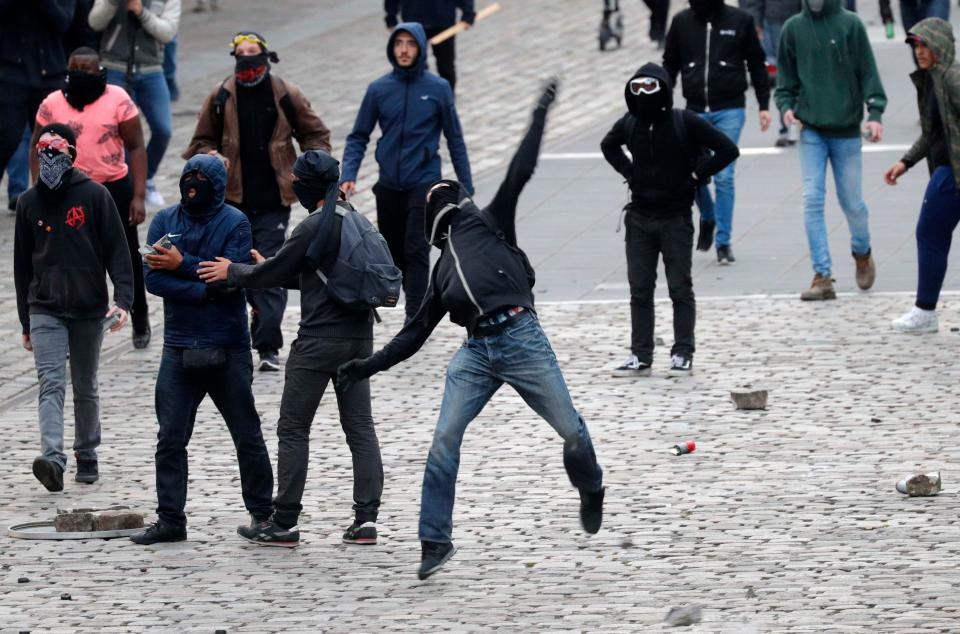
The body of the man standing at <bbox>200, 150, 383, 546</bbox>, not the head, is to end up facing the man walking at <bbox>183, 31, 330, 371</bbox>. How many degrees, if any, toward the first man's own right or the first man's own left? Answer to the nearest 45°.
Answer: approximately 90° to the first man's own right

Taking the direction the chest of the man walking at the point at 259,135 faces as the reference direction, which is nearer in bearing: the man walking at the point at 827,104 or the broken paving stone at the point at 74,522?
the broken paving stone

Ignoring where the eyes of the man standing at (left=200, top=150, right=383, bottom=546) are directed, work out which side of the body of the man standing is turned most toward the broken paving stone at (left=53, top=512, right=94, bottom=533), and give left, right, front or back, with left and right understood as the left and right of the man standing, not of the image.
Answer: front

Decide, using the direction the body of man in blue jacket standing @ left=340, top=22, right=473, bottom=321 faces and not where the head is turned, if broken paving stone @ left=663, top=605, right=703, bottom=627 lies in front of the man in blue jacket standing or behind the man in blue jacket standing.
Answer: in front

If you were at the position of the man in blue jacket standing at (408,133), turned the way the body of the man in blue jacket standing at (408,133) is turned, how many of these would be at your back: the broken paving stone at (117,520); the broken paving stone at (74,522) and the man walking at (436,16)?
1

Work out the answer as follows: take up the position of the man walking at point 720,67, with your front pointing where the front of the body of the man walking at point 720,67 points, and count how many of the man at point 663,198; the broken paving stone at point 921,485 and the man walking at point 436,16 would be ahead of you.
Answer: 2

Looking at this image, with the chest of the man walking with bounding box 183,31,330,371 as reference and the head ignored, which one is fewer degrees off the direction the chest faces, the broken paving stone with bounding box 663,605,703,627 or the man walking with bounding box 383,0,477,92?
the broken paving stone

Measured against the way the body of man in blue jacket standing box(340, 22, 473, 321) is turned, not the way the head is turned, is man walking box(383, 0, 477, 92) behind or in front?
behind

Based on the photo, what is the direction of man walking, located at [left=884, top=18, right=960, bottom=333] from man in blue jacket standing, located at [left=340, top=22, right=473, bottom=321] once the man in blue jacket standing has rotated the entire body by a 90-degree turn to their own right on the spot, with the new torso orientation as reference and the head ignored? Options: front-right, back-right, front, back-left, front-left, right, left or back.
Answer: back

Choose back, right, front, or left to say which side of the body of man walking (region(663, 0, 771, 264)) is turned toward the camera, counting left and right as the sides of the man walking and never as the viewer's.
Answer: front

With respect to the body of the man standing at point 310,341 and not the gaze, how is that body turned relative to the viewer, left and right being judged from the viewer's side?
facing to the left of the viewer

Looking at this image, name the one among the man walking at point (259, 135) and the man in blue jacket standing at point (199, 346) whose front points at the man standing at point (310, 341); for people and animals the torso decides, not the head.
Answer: the man walking at point (259, 135)

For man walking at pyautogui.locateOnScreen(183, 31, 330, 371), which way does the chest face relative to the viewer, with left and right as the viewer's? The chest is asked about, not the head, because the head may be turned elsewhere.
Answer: facing the viewer

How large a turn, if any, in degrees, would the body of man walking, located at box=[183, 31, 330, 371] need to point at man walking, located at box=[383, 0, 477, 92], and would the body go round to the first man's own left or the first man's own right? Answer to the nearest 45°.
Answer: approximately 180°

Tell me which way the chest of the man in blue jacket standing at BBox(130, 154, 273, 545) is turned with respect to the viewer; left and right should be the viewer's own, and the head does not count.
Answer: facing the viewer and to the left of the viewer

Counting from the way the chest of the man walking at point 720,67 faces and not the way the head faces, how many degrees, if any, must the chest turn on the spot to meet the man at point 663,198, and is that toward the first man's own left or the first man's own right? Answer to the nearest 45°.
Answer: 0° — they already face them

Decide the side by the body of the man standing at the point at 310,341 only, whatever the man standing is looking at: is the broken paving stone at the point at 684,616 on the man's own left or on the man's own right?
on the man's own left
